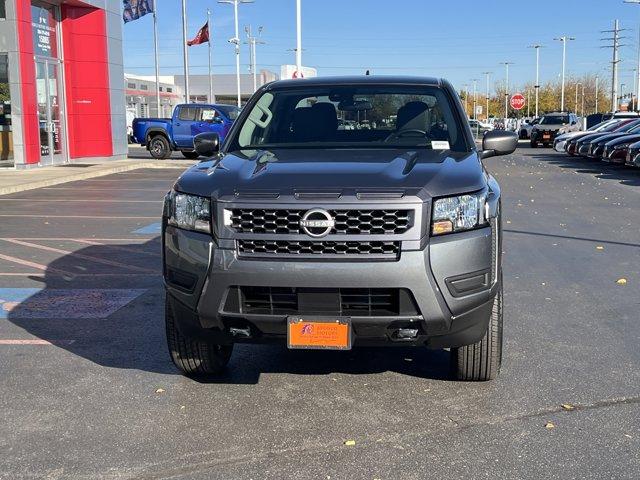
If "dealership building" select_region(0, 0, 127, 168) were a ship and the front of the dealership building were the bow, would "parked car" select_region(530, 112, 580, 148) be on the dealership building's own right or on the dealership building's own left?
on the dealership building's own left

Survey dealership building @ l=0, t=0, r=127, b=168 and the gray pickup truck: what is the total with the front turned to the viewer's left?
0

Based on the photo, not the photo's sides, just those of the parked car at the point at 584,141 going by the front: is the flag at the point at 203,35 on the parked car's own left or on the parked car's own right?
on the parked car's own right

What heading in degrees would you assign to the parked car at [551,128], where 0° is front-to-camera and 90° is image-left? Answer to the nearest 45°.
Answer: approximately 45°

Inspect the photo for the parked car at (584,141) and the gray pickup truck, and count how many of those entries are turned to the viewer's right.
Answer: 0

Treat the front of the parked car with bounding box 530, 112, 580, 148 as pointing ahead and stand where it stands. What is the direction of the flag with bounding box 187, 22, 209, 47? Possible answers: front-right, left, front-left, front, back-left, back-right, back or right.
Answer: front-right

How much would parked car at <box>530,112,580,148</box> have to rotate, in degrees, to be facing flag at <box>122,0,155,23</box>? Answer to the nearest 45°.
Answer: approximately 45° to its right

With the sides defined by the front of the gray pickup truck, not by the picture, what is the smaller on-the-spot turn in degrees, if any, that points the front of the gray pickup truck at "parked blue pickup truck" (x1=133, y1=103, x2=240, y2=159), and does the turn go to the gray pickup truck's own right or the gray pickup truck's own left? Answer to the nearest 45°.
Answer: approximately 180°

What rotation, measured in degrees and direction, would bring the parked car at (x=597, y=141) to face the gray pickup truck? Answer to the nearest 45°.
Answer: approximately 45° to its left

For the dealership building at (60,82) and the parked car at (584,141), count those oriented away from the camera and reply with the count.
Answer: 0

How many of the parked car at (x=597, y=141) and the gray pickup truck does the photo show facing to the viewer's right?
0

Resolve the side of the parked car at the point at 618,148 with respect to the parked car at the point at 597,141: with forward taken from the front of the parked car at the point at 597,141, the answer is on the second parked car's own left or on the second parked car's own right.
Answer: on the second parked car's own left

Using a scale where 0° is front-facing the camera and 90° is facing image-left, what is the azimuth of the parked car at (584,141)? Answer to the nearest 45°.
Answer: approximately 45°
